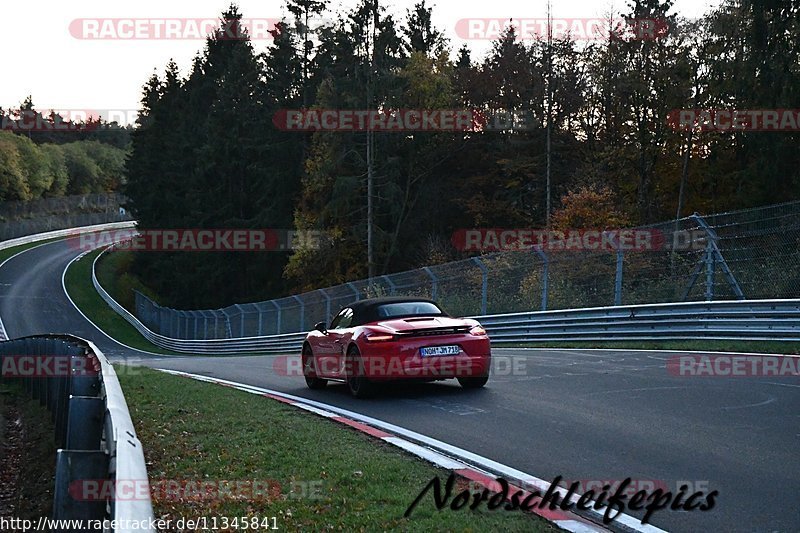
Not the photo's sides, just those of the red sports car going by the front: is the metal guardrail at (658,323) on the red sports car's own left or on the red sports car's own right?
on the red sports car's own right

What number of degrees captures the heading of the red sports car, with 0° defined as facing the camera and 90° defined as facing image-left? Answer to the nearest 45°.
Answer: approximately 135°

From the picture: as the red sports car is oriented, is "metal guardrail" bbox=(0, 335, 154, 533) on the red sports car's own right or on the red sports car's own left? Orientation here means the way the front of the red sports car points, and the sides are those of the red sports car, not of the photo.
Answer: on the red sports car's own left

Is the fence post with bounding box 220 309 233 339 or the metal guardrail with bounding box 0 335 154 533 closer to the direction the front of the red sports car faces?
the fence post

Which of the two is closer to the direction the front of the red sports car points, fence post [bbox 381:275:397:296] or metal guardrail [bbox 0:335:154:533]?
the fence post

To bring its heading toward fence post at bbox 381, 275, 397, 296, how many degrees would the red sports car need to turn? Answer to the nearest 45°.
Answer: approximately 45° to its right

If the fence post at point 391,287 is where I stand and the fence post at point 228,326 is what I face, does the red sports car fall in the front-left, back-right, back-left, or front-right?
back-left
